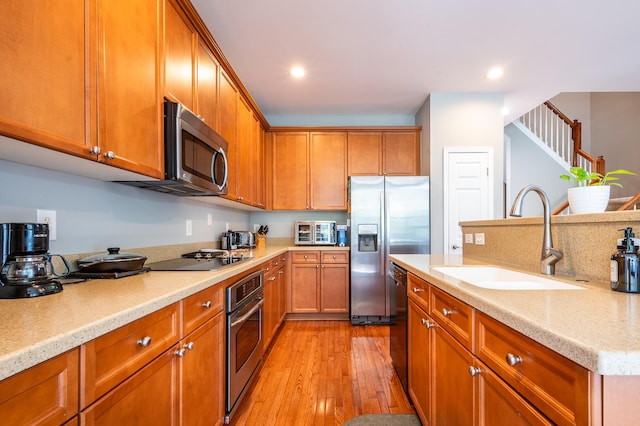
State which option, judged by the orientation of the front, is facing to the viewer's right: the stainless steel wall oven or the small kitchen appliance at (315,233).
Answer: the stainless steel wall oven

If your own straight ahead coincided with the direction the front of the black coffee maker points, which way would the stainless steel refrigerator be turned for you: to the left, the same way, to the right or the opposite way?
to the right

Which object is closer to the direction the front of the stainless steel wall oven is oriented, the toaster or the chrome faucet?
the chrome faucet

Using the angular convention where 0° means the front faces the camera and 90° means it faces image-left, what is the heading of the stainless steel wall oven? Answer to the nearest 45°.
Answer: approximately 270°

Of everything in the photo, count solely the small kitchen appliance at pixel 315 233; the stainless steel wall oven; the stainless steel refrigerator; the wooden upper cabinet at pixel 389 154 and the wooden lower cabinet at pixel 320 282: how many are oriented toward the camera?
4

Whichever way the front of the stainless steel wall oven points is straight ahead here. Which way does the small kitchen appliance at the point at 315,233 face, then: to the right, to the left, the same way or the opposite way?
to the right

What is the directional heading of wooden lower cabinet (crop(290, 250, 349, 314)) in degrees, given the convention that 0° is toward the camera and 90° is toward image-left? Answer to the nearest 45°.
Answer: approximately 0°

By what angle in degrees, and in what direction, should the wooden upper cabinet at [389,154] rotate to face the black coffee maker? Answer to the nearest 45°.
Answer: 0° — it already faces it
